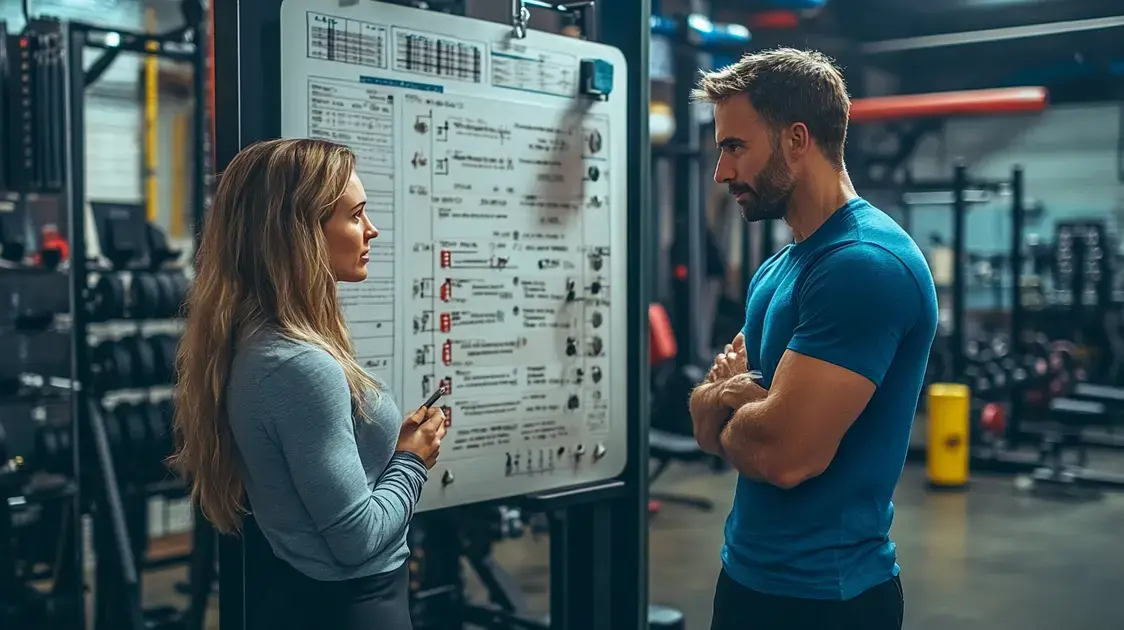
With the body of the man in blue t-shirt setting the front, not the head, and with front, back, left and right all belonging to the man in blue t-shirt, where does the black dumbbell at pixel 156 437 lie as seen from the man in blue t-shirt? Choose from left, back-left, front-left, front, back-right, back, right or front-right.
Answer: front-right

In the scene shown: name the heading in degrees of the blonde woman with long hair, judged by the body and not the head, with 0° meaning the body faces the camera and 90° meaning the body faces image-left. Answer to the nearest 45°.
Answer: approximately 270°

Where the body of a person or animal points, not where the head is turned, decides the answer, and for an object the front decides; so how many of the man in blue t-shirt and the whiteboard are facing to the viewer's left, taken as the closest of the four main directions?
1

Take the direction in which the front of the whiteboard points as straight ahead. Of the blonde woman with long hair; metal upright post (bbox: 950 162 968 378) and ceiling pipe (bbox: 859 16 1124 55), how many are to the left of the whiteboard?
2

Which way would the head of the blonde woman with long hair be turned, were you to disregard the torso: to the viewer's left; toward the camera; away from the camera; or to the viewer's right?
to the viewer's right

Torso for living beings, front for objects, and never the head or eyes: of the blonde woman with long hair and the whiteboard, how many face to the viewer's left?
0

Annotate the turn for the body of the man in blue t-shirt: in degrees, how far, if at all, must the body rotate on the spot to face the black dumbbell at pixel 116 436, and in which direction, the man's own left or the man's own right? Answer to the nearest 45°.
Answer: approximately 45° to the man's own right

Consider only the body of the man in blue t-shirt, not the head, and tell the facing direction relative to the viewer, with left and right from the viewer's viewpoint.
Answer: facing to the left of the viewer

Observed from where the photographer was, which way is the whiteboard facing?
facing the viewer and to the right of the viewer

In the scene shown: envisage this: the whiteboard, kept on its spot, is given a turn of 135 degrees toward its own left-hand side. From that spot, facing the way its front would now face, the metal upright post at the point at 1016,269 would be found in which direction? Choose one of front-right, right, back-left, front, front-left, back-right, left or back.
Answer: front-right

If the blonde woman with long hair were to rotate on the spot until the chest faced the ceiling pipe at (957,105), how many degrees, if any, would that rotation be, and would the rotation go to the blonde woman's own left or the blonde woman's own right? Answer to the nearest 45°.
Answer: approximately 45° to the blonde woman's own left

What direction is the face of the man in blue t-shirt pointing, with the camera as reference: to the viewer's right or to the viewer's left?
to the viewer's left
